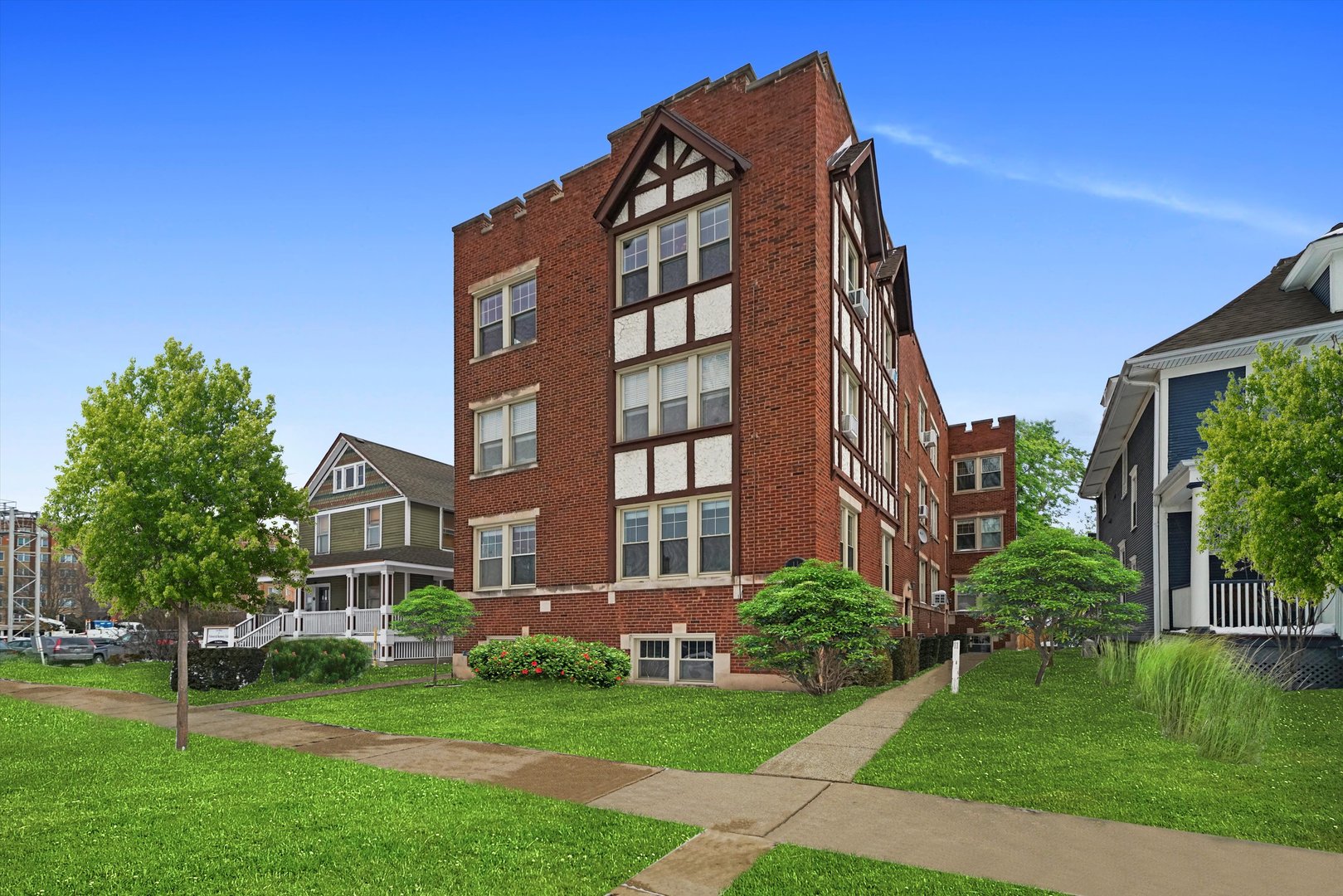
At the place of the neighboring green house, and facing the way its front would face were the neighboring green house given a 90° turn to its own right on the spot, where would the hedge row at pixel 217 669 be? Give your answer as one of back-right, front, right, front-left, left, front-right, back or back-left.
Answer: back-left

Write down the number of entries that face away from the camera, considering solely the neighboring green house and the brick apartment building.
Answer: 0

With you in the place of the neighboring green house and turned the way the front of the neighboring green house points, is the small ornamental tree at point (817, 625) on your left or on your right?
on your left

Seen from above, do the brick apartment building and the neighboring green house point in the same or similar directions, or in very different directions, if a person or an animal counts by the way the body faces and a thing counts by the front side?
same or similar directions

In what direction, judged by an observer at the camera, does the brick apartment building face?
facing the viewer and to the left of the viewer

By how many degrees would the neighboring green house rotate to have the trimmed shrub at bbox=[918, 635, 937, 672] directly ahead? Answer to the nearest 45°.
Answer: approximately 90° to its left
